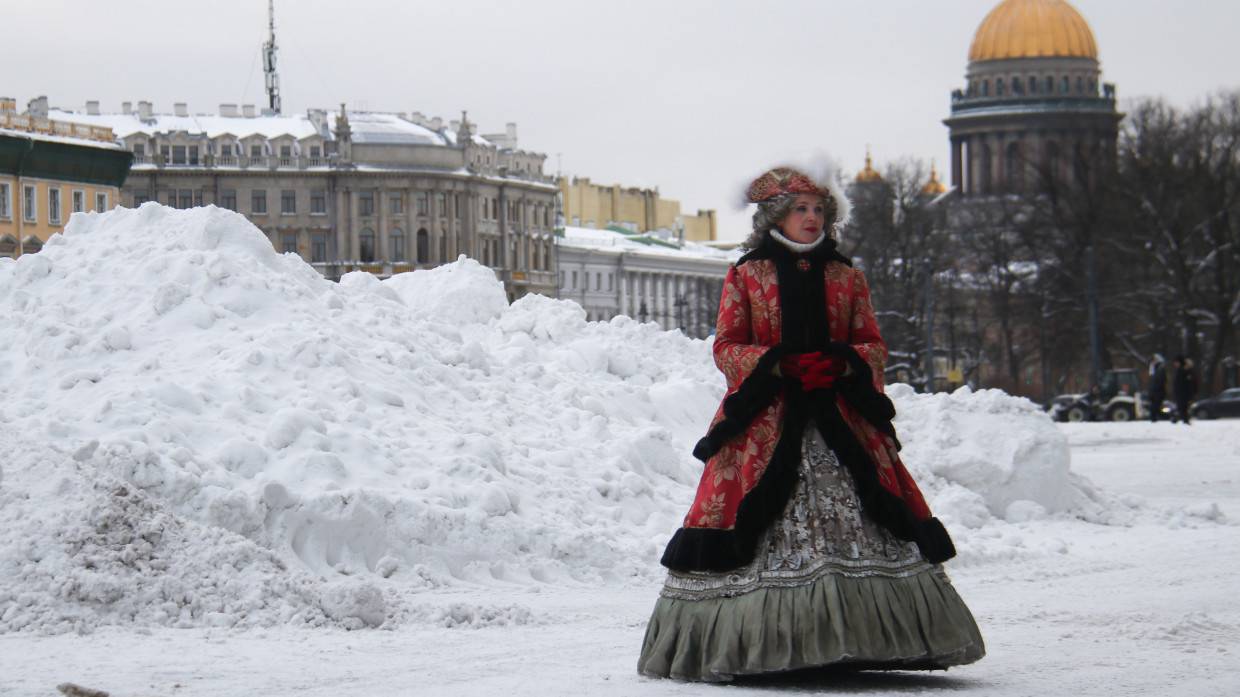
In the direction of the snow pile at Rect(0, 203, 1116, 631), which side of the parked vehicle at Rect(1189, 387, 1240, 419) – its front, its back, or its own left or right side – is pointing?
left

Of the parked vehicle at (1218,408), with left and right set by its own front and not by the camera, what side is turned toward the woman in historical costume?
left

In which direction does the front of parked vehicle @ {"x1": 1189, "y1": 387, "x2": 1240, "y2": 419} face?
to the viewer's left

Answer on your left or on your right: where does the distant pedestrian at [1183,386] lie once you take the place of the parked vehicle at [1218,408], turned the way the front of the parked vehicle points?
on your left

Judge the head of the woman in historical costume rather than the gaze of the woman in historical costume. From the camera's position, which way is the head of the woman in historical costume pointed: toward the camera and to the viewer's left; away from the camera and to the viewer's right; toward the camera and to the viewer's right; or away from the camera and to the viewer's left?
toward the camera and to the viewer's right
